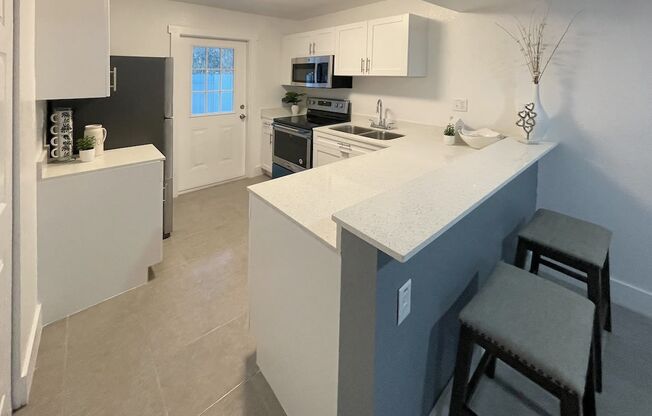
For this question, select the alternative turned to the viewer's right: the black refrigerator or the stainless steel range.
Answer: the black refrigerator

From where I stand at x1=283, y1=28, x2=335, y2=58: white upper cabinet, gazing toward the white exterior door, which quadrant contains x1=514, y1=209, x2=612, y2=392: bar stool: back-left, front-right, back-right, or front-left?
back-left

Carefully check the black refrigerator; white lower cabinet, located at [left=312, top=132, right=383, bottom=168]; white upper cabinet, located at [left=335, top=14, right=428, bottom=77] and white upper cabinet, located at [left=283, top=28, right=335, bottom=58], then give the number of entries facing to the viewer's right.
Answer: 1

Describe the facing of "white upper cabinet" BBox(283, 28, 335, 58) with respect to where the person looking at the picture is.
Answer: facing the viewer and to the left of the viewer

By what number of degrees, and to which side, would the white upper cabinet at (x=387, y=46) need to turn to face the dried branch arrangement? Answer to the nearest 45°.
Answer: approximately 90° to its left

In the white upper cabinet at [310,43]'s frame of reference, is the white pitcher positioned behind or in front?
in front

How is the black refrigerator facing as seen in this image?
to the viewer's right

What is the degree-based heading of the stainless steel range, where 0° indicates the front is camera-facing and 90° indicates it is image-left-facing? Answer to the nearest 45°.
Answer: approximately 45°
